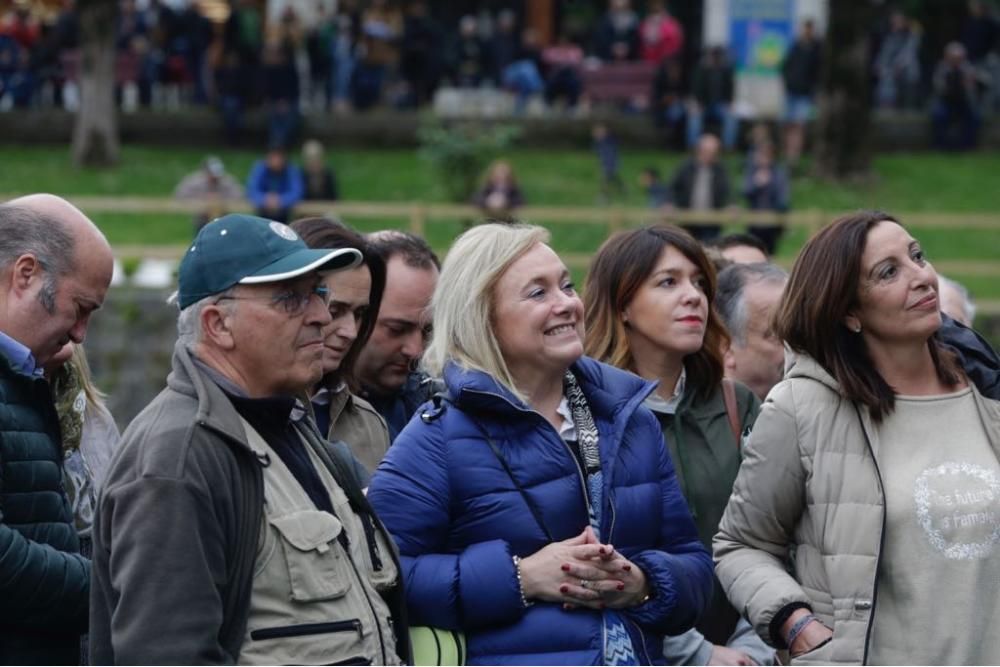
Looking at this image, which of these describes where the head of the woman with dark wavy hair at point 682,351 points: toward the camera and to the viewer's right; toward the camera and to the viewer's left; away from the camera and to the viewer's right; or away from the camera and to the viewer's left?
toward the camera and to the viewer's right

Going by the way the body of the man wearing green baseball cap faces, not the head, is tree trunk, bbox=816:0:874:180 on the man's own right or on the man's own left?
on the man's own left

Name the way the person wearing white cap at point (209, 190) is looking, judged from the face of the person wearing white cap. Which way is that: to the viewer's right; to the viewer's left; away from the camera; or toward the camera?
toward the camera

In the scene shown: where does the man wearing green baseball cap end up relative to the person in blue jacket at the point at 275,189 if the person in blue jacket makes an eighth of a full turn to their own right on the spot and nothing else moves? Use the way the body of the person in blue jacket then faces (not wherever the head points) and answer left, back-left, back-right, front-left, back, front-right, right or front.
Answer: front-left

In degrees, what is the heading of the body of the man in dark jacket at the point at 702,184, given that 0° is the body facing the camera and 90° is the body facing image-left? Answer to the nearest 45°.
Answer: approximately 0°

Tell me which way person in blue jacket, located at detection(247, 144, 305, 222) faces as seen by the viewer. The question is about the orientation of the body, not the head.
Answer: toward the camera

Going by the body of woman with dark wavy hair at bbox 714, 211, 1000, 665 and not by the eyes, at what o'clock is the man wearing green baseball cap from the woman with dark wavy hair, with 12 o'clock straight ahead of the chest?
The man wearing green baseball cap is roughly at 3 o'clock from the woman with dark wavy hair.

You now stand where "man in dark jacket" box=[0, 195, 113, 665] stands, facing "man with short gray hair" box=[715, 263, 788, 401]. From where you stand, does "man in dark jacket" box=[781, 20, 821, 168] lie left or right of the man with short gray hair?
left

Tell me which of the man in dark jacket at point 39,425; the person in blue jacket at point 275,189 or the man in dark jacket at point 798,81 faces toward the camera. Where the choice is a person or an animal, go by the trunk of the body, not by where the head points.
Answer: the person in blue jacket

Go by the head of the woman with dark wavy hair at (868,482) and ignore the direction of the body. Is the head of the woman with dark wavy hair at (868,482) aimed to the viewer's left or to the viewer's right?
to the viewer's right

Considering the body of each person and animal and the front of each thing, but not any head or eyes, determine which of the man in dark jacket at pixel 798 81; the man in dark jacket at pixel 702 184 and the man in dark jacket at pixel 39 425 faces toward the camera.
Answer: the man in dark jacket at pixel 702 184

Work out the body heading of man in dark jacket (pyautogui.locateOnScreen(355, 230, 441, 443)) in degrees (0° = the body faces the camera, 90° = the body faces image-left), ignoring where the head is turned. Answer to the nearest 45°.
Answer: approximately 315°

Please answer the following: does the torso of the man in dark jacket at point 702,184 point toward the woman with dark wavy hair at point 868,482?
yes

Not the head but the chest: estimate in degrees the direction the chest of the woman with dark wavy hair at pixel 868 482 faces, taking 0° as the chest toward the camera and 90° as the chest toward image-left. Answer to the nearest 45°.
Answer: approximately 315°

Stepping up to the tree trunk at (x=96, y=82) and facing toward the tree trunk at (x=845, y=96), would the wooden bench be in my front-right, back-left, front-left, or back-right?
front-left

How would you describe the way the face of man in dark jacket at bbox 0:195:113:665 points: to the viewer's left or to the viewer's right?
to the viewer's right

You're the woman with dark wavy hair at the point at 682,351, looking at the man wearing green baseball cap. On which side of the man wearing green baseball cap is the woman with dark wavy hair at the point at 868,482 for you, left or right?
left
